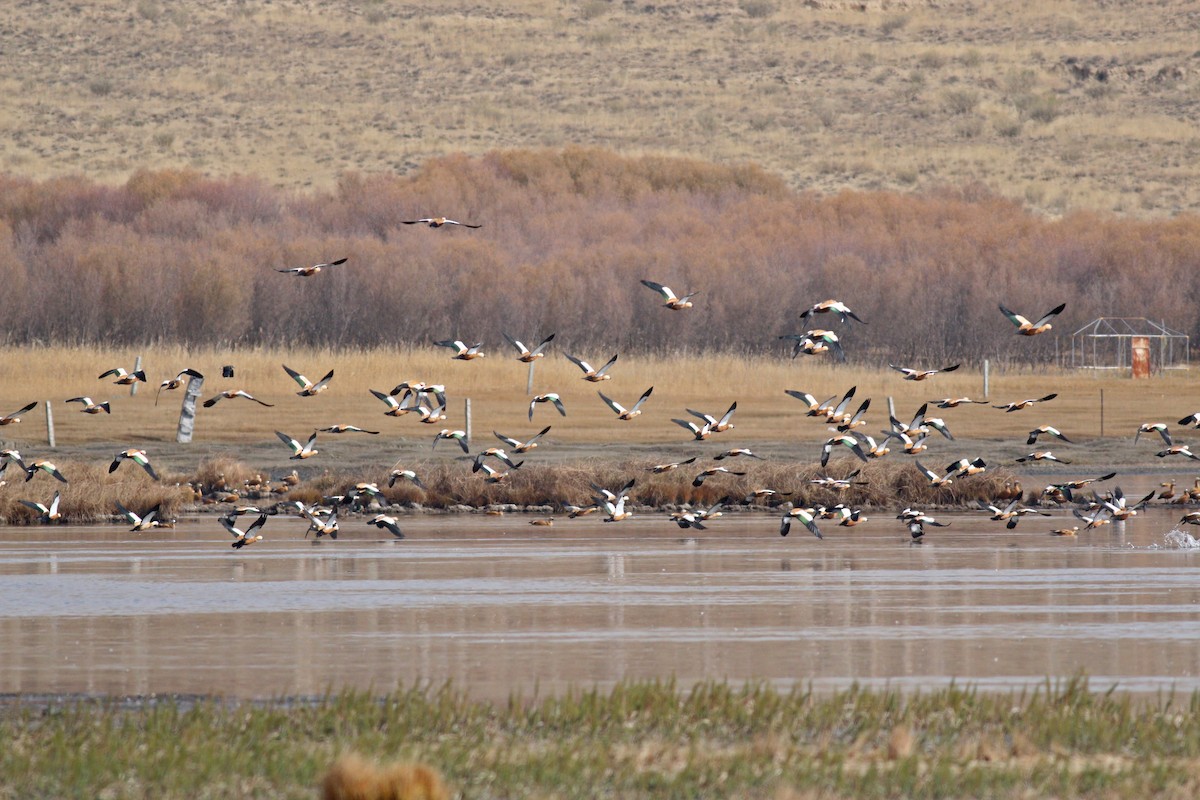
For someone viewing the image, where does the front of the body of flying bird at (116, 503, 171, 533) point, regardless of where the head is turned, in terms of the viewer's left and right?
facing to the right of the viewer

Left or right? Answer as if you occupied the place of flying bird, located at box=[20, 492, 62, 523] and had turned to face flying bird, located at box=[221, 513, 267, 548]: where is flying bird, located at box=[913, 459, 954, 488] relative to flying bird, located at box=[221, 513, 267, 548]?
left

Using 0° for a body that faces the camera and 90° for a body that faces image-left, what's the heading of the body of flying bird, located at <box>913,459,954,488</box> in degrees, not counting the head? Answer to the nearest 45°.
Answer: approximately 270°

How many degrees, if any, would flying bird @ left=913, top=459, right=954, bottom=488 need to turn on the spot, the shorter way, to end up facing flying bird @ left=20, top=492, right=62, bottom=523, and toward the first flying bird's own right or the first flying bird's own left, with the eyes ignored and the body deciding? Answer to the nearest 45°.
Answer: approximately 180°

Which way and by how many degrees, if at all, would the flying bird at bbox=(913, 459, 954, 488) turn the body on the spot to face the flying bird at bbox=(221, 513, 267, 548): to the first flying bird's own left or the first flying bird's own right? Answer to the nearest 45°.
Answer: approximately 135° to the first flying bird's own right
